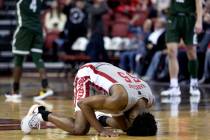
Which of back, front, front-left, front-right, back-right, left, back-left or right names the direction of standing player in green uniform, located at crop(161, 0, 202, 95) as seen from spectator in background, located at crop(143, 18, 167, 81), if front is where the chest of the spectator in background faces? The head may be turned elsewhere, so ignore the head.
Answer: front-left

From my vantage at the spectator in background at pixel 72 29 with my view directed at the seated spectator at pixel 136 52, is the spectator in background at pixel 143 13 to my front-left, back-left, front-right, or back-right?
front-left

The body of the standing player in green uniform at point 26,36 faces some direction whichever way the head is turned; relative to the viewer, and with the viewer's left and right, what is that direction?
facing away from the viewer and to the left of the viewer

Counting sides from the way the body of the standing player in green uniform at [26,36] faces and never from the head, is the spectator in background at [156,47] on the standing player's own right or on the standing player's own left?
on the standing player's own right

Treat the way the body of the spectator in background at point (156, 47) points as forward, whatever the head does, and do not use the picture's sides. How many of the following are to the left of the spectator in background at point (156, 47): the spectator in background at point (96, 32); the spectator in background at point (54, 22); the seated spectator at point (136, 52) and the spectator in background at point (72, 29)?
0

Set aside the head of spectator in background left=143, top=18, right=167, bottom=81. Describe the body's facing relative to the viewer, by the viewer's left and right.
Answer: facing the viewer and to the left of the viewer

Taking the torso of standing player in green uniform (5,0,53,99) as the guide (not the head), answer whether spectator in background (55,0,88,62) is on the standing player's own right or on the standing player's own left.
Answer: on the standing player's own right

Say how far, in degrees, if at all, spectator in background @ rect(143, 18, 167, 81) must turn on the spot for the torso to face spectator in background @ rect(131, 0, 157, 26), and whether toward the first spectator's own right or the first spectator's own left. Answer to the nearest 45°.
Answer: approximately 135° to the first spectator's own right

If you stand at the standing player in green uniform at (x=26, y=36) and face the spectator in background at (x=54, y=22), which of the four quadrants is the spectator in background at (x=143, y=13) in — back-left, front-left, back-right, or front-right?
front-right

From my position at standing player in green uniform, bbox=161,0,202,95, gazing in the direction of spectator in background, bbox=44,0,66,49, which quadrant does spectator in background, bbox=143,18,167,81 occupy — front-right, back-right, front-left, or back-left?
front-right

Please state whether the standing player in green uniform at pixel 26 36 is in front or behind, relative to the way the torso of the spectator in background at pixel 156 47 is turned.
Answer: in front

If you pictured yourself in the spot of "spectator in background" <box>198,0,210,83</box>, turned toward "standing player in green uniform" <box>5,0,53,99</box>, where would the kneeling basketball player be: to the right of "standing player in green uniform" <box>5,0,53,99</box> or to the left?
left

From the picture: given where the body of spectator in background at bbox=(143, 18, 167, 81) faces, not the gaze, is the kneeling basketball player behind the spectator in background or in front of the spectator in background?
in front

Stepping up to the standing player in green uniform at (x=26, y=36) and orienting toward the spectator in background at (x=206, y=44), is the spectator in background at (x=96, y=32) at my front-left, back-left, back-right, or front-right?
front-left

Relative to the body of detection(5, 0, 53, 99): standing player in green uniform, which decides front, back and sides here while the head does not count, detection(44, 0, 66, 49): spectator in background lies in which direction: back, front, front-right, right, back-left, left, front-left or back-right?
front-right

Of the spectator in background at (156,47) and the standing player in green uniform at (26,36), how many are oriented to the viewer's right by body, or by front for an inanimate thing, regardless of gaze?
0
